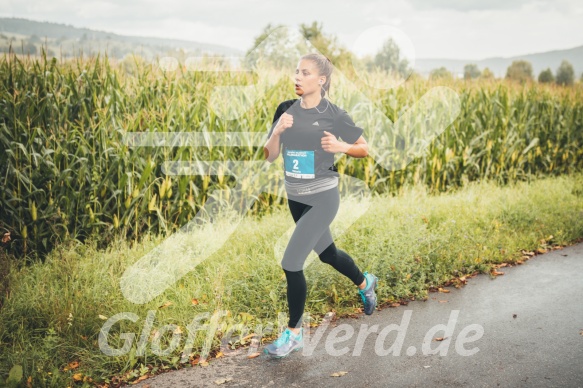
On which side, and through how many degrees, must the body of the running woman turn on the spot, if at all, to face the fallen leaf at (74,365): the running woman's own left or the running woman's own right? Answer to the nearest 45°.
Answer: approximately 45° to the running woman's own right

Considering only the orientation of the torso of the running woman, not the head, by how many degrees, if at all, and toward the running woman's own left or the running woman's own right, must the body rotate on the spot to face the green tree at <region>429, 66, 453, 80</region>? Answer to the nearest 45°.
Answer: approximately 135° to the running woman's own right

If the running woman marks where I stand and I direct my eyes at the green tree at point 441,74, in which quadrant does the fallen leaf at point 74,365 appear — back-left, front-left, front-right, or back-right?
back-left

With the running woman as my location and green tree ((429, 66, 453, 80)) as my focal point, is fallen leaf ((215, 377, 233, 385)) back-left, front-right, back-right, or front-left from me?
back-left

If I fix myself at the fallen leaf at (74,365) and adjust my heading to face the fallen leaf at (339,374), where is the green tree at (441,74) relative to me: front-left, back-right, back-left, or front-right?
front-left

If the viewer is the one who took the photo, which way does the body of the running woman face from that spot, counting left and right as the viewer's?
facing the viewer and to the left of the viewer
